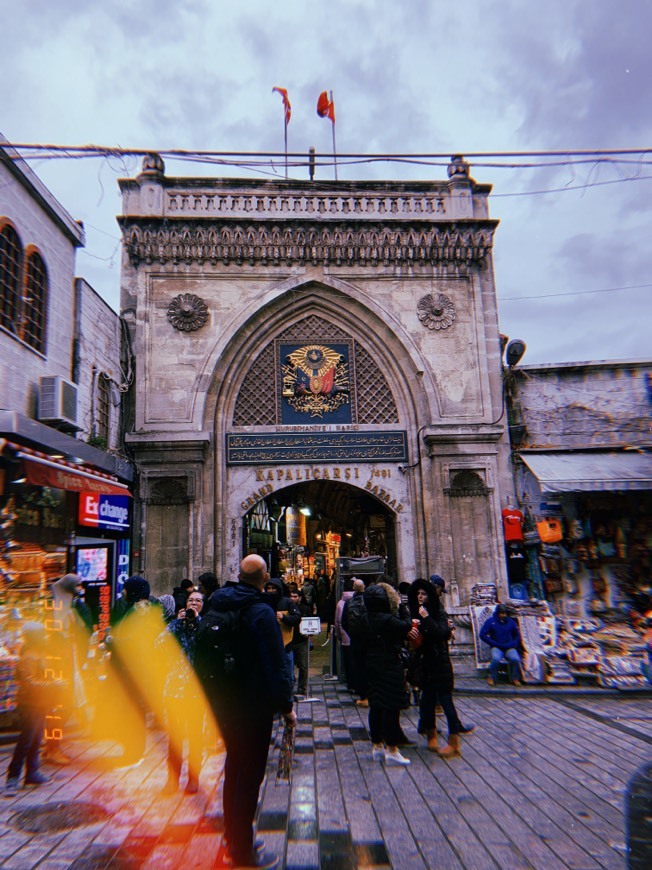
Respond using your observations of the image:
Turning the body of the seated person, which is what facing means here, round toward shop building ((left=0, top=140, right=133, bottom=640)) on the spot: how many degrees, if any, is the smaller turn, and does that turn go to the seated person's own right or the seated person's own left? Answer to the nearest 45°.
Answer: approximately 45° to the seated person's own right

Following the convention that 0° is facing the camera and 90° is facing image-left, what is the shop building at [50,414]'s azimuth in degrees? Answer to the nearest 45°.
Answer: approximately 315°

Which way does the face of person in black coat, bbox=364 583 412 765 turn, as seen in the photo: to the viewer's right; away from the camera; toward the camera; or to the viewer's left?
away from the camera

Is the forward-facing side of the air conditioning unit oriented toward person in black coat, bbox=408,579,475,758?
yes

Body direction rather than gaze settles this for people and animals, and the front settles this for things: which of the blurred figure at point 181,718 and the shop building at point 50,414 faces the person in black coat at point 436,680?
the shop building

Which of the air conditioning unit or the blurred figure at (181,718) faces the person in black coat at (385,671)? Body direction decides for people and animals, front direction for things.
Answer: the air conditioning unit
